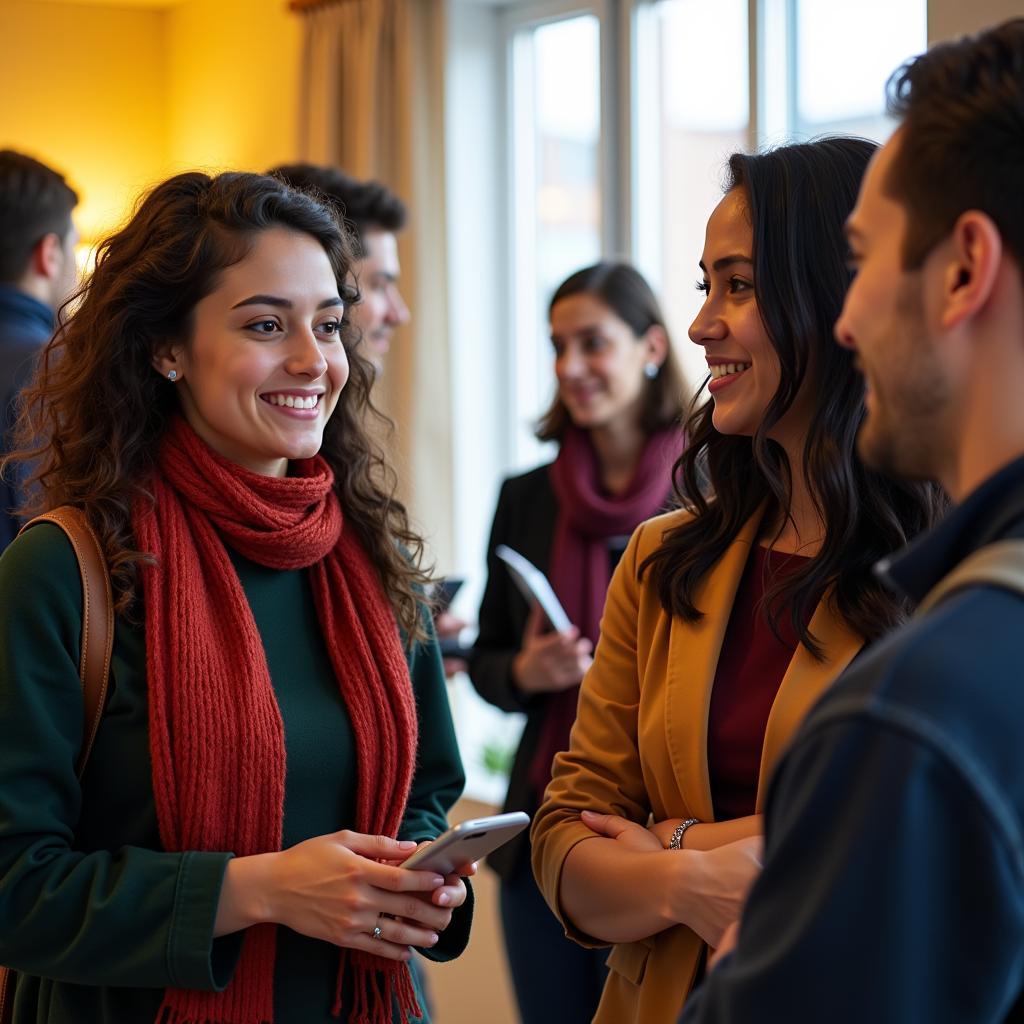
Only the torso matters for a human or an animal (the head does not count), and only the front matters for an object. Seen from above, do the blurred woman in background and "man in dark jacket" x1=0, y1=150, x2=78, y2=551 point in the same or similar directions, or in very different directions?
very different directions

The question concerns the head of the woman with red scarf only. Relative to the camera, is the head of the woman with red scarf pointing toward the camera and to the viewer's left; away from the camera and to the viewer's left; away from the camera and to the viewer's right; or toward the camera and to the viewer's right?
toward the camera and to the viewer's right

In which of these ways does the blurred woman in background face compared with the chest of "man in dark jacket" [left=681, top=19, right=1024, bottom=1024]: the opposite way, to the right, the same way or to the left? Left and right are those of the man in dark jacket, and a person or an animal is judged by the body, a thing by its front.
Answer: to the left

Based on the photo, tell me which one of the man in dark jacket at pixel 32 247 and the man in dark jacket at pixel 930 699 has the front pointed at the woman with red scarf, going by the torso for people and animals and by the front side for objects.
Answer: the man in dark jacket at pixel 930 699

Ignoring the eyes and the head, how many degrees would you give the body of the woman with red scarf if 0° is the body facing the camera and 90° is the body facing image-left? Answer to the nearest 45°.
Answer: approximately 315°

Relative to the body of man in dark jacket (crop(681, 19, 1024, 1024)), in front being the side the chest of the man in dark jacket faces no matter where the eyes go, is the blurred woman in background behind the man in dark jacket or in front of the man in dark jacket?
in front

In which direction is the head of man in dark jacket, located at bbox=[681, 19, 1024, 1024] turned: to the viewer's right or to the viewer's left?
to the viewer's left

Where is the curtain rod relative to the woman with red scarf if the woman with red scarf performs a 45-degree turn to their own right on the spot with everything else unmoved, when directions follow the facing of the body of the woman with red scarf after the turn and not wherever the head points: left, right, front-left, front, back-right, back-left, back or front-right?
back

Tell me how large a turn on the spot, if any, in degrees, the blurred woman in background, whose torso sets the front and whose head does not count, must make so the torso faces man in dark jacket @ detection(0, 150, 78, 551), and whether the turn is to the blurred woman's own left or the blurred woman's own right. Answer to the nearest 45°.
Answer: approximately 45° to the blurred woman's own right

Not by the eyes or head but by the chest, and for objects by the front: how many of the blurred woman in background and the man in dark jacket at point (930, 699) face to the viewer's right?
0
